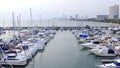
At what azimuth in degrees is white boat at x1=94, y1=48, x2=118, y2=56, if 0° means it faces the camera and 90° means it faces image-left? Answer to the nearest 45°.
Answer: approximately 90°
